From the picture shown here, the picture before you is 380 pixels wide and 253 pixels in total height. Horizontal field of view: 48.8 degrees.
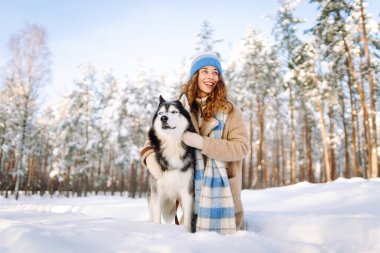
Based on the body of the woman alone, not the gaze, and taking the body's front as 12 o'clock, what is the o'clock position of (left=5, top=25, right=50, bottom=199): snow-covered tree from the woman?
The snow-covered tree is roughly at 5 o'clock from the woman.

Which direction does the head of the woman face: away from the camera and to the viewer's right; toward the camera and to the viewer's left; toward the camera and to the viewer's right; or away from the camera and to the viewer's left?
toward the camera and to the viewer's right

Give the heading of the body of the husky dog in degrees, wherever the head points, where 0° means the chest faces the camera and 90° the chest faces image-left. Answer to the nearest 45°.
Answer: approximately 0°

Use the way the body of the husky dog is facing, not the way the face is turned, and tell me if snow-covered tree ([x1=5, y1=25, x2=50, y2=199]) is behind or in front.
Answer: behind

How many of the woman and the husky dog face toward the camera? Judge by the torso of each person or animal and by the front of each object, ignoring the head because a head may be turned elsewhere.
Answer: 2
